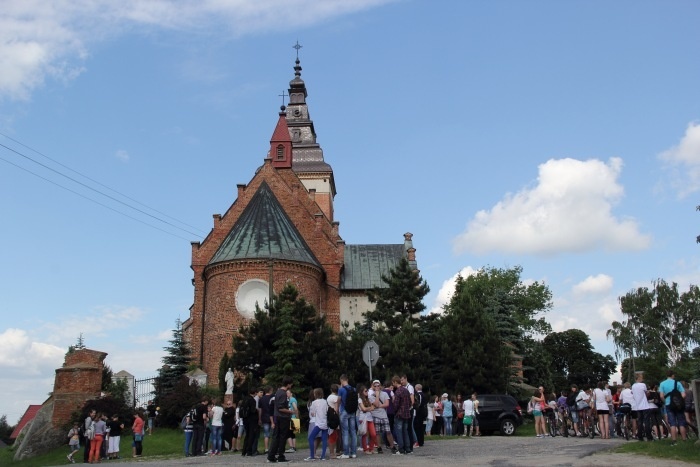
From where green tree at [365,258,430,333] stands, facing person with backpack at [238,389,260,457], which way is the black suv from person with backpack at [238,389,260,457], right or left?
left

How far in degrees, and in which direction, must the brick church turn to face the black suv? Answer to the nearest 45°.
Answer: approximately 135° to its right

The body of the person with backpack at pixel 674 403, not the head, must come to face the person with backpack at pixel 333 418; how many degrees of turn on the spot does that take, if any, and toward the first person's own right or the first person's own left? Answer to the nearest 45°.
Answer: approximately 135° to the first person's own left

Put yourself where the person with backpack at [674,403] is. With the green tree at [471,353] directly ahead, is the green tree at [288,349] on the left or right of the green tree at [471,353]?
left

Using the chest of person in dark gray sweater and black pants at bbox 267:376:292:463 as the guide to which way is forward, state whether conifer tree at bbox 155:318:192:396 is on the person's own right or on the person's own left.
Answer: on the person's own left

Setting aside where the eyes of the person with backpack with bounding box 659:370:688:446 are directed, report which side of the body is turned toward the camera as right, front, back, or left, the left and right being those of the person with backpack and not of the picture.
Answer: back

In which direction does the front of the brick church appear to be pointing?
away from the camera
